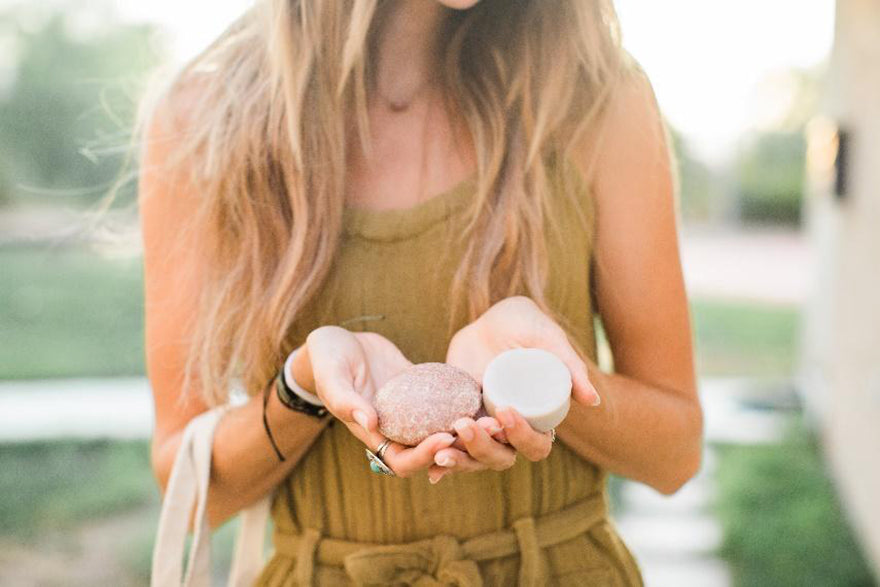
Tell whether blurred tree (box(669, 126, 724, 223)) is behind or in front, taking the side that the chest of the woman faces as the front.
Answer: behind

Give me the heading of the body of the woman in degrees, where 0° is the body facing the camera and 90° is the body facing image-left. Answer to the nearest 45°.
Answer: approximately 0°

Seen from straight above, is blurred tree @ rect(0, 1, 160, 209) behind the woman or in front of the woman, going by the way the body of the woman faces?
behind

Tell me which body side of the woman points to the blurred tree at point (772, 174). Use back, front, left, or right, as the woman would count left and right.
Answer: back

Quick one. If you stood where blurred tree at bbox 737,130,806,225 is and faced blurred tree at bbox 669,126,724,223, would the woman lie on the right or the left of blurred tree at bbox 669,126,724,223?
left
